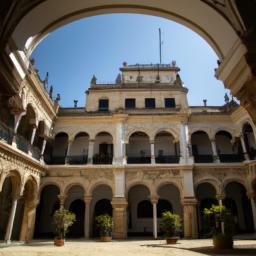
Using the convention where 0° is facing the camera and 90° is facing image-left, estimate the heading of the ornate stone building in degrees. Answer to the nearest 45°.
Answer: approximately 0°

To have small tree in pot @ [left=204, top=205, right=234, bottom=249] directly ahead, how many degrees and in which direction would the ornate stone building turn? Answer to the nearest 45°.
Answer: approximately 45° to its left
